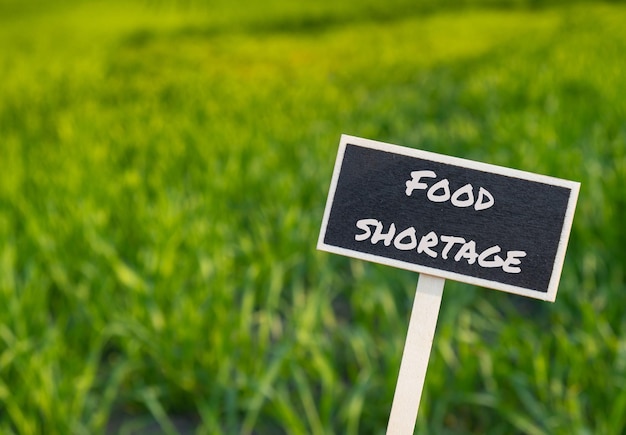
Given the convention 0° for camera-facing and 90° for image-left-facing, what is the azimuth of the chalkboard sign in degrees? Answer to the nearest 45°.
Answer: approximately 0°
